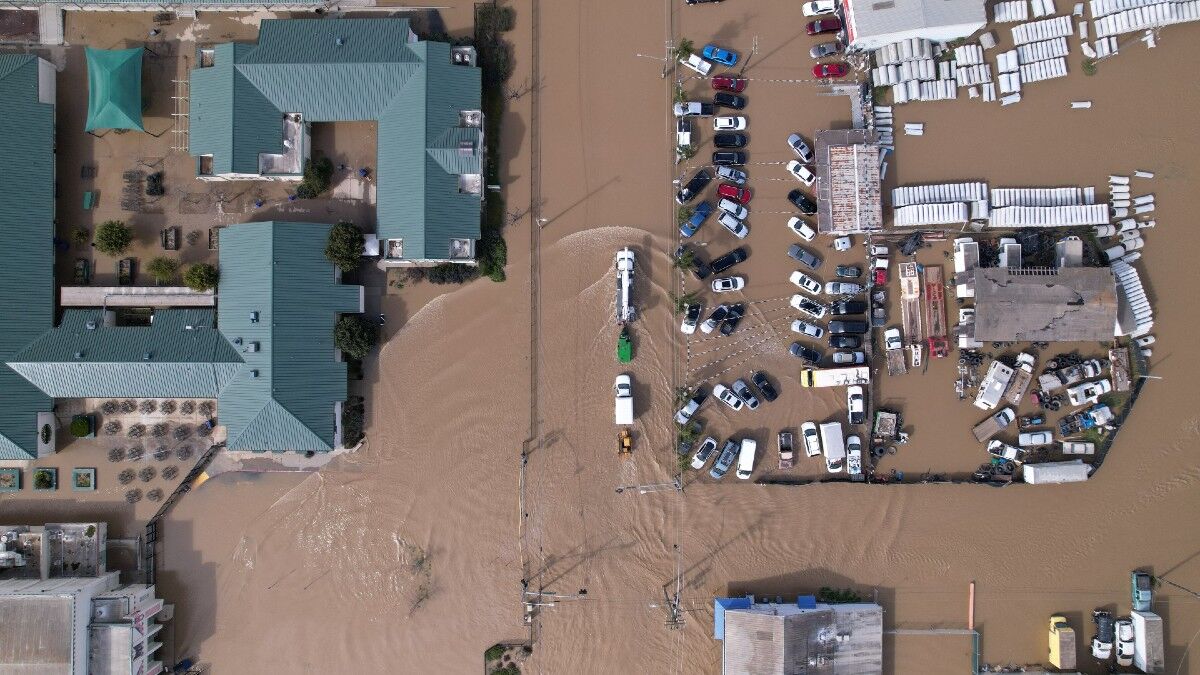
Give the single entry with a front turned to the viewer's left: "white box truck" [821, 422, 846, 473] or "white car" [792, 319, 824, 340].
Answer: the white car

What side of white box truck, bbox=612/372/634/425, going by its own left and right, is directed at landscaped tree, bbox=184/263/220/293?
left

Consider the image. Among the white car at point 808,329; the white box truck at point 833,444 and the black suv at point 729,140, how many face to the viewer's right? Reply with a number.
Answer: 1

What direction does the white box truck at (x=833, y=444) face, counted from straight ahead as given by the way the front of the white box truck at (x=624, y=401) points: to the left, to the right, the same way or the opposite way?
the opposite way

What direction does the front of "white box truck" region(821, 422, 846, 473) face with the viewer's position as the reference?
facing the viewer

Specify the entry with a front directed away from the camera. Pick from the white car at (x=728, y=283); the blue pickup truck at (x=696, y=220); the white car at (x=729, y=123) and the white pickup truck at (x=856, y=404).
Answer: the white pickup truck at (x=856, y=404)

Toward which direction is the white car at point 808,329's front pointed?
to the viewer's left

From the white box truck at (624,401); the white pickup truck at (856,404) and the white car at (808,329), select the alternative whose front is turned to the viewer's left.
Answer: the white car at (808,329)

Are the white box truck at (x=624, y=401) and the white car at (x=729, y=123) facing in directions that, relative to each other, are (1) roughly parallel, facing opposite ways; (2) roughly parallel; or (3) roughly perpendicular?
roughly perpendicular

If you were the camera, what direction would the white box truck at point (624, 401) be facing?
facing away from the viewer
